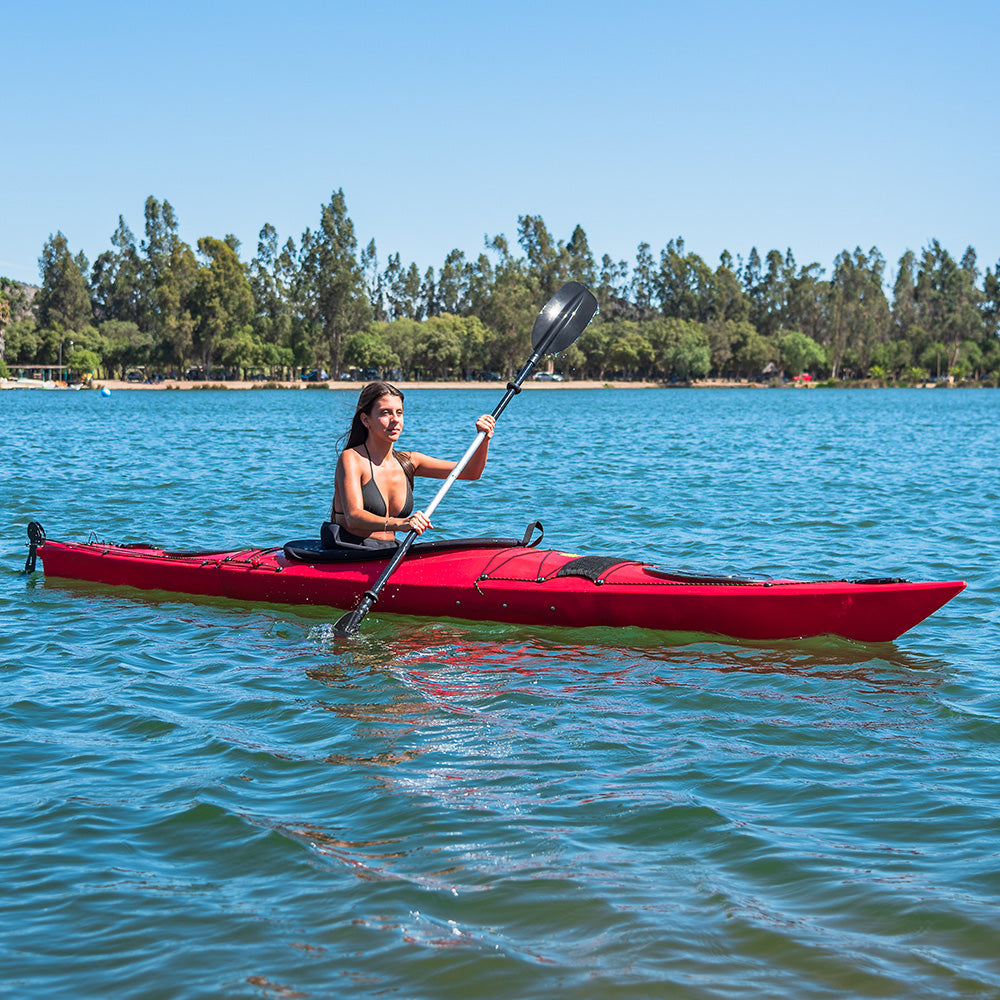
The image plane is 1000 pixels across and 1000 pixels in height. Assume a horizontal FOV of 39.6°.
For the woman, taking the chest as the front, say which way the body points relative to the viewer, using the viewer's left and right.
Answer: facing the viewer and to the right of the viewer
